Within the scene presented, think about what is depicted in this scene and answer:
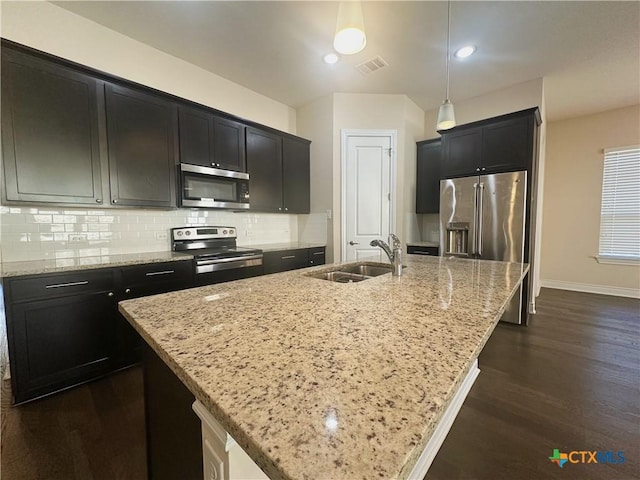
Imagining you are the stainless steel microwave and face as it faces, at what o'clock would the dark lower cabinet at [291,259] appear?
The dark lower cabinet is roughly at 10 o'clock from the stainless steel microwave.

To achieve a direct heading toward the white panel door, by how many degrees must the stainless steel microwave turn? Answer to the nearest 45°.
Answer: approximately 45° to its left

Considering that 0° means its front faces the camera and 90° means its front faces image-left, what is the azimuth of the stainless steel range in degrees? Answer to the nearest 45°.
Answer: approximately 315°

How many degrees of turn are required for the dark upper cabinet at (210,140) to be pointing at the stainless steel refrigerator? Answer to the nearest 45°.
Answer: approximately 45° to its left

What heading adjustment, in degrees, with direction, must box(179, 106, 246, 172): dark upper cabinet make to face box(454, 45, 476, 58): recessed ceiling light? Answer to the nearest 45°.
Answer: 0° — it already faces it

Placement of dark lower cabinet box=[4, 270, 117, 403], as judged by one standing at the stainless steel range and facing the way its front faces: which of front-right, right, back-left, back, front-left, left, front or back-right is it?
right

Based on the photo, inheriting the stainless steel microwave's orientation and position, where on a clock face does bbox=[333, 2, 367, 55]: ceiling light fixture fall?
The ceiling light fixture is roughly at 1 o'clock from the stainless steel microwave.

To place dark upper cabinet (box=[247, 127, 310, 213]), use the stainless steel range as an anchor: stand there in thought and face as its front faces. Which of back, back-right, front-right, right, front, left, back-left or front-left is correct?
left

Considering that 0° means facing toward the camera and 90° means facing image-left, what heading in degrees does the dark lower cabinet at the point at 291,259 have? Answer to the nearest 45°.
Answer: approximately 315°

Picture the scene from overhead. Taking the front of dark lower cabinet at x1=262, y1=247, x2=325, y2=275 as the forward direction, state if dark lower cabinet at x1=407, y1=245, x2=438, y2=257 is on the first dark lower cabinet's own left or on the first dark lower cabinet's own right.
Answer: on the first dark lower cabinet's own left

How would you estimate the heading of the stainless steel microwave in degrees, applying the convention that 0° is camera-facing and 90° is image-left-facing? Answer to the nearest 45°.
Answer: approximately 315°
